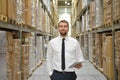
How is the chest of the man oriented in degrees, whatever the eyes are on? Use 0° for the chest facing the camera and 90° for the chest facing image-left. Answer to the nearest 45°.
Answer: approximately 0°

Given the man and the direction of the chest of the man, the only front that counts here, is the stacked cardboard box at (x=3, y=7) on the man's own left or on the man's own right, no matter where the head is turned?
on the man's own right
